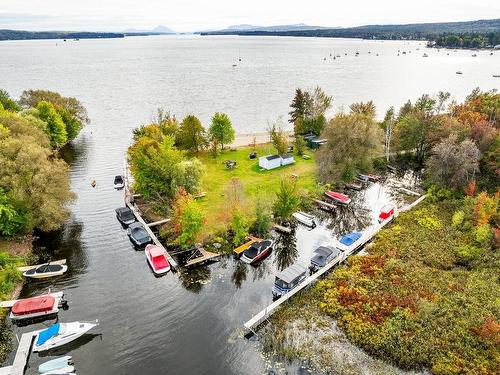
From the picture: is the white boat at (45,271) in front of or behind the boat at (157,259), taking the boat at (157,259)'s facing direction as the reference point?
in front

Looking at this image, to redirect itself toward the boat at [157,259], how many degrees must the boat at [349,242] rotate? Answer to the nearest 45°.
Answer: approximately 135° to its left

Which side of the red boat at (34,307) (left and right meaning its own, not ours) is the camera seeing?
left
